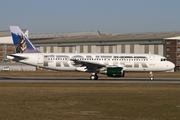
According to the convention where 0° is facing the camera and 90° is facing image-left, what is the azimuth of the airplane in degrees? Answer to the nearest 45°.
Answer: approximately 270°
